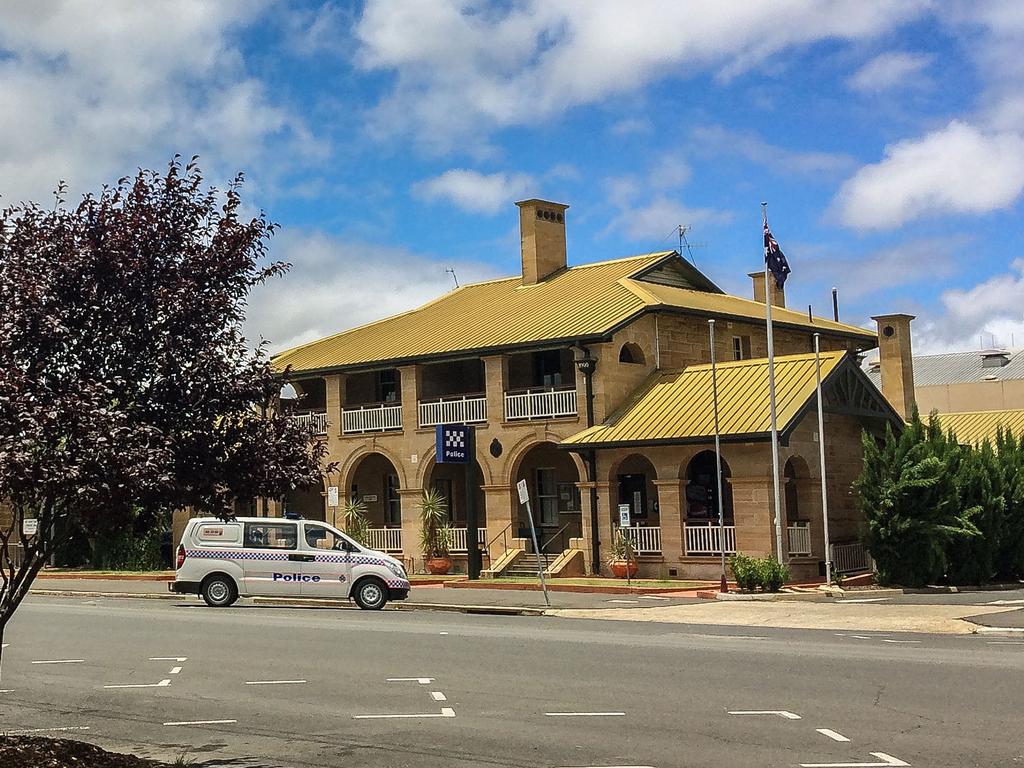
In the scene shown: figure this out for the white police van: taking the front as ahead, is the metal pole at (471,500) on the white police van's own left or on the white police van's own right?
on the white police van's own left

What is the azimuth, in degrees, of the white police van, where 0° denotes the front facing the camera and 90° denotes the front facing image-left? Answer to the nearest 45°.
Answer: approximately 270°

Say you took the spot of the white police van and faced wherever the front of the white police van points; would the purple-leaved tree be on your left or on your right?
on your right

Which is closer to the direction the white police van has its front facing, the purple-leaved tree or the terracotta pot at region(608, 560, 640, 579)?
the terracotta pot

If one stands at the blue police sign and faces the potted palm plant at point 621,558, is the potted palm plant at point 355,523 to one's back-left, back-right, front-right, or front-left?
back-left

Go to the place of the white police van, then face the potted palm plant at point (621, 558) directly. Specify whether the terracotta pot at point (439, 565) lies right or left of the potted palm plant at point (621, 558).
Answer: left

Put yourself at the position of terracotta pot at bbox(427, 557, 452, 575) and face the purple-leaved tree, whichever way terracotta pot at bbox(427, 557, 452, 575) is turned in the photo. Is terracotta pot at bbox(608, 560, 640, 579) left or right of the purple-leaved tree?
left

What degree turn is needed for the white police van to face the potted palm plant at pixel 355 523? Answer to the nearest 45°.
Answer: approximately 90° to its left

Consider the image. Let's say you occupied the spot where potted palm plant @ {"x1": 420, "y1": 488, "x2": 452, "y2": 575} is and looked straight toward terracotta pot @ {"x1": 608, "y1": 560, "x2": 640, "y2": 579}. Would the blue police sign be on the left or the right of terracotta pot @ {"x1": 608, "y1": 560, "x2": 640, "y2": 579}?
right

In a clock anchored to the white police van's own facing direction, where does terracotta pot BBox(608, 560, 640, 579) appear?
The terracotta pot is roughly at 11 o'clock from the white police van.
